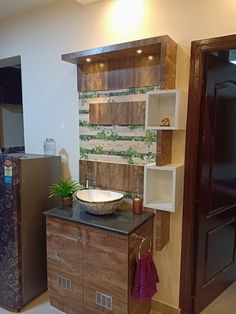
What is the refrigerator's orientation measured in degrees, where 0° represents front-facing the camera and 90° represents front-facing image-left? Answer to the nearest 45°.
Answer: approximately 45°

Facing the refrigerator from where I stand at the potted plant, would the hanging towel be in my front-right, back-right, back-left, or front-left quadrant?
back-left

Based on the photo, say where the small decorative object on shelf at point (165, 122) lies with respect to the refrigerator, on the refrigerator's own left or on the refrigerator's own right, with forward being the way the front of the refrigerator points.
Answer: on the refrigerator's own left

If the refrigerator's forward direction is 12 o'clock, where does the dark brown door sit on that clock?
The dark brown door is roughly at 8 o'clock from the refrigerator.

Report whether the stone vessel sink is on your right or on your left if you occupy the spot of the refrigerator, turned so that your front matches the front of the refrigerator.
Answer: on your left

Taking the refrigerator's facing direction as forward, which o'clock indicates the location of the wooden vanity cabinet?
The wooden vanity cabinet is roughly at 9 o'clock from the refrigerator.

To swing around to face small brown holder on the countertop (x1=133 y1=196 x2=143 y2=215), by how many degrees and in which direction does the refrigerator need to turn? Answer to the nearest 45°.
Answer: approximately 90° to its left
